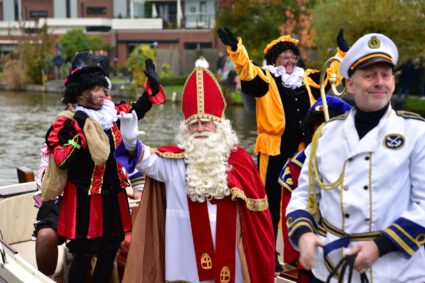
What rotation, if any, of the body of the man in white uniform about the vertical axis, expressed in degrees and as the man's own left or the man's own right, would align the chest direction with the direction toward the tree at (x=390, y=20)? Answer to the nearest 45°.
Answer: approximately 180°

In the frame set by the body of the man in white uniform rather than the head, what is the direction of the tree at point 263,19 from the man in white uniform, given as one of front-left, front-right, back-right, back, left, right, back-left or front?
back

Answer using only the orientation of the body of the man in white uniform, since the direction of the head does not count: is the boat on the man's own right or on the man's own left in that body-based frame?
on the man's own right

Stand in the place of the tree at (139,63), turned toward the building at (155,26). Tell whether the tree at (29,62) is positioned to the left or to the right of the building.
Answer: left

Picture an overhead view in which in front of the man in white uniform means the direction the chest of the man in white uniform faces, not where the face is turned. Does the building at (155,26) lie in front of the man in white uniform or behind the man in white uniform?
behind

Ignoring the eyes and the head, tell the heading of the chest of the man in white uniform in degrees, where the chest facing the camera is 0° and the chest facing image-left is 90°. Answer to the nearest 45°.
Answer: approximately 0°

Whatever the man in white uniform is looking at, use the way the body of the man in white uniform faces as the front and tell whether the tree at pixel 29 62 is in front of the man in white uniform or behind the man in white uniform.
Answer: behind
